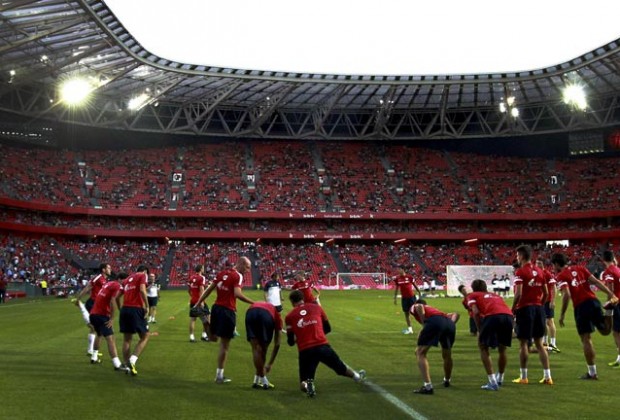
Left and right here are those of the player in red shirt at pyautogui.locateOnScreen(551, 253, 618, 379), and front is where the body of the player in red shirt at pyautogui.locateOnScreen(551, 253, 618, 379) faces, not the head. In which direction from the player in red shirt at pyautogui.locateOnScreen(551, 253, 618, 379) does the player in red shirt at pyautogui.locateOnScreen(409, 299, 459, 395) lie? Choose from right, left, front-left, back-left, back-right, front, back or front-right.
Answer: left

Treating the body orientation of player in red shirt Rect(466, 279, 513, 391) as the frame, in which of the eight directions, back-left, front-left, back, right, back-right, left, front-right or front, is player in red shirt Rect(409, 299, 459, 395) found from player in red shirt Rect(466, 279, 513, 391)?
left

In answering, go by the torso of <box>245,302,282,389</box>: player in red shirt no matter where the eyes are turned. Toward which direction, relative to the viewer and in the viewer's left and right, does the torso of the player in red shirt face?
facing away from the viewer and to the right of the viewer

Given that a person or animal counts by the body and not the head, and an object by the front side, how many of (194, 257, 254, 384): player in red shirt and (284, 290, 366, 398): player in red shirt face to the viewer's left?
0

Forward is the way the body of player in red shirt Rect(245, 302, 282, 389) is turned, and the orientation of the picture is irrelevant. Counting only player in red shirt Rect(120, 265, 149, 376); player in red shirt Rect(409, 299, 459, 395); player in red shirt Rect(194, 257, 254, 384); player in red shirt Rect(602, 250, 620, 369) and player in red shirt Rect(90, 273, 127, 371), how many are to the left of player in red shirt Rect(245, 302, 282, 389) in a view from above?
3

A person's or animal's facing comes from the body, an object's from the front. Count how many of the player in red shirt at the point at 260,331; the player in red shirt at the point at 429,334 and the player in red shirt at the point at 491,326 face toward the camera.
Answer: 0

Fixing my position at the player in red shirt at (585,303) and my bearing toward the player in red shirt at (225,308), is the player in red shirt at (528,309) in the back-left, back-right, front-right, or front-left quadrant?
front-left

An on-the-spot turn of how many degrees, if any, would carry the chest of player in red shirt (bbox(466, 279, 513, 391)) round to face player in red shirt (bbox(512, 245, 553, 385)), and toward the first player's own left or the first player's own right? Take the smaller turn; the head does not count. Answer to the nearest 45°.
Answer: approximately 90° to the first player's own right

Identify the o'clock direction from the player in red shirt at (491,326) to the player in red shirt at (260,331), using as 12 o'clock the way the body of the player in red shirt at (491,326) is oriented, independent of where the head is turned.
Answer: the player in red shirt at (260,331) is roughly at 10 o'clock from the player in red shirt at (491,326).

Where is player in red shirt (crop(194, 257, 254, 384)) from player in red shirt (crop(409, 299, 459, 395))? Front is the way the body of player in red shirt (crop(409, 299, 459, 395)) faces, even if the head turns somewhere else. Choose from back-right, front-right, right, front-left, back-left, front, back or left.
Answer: front-left

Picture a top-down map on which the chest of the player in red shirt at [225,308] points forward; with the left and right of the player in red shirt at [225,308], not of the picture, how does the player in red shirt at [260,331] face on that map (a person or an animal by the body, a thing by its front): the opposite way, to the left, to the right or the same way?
the same way

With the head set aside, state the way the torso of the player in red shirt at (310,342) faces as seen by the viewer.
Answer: away from the camera

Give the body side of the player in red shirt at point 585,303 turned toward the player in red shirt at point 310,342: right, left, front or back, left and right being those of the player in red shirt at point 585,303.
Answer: left

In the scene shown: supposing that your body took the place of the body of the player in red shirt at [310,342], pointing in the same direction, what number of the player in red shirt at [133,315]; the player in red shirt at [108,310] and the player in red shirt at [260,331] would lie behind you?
0

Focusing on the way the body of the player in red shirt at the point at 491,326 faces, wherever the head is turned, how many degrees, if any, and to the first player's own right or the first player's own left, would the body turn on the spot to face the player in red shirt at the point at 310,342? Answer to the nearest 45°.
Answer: approximately 90° to the first player's own left

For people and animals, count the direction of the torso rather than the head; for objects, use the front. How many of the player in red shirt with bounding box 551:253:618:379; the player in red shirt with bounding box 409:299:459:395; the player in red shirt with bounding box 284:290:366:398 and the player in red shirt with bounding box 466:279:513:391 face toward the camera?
0

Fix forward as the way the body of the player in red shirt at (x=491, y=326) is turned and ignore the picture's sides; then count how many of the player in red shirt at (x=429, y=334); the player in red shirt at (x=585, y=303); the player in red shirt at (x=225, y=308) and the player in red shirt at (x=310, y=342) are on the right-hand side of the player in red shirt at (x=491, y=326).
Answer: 1
